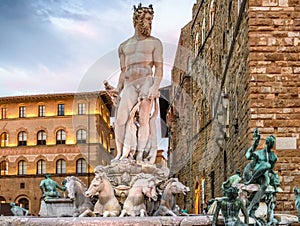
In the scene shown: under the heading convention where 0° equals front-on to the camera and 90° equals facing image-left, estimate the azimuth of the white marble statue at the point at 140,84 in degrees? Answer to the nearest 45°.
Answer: approximately 0°

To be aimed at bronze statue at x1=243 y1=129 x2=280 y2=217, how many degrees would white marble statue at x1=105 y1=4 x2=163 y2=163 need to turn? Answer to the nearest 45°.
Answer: approximately 45° to its left

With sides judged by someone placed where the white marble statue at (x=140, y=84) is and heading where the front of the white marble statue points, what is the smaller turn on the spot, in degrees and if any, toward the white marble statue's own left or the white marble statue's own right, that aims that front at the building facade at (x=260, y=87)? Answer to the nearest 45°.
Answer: approximately 135° to the white marble statue's own left

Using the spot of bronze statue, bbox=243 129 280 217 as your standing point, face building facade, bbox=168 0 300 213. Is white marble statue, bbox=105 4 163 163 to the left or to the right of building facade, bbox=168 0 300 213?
left

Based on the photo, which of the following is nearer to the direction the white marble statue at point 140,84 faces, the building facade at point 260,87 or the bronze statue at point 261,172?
the bronze statue

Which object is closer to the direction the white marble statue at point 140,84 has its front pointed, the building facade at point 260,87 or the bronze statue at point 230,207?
the bronze statue
